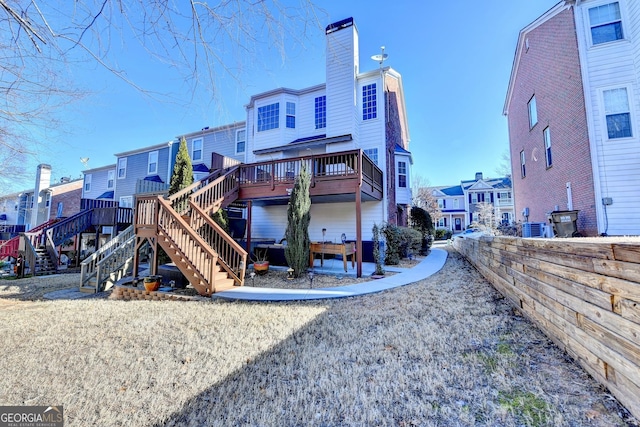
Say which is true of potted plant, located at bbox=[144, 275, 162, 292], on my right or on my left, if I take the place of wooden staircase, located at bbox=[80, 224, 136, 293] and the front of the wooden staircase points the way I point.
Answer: on my left

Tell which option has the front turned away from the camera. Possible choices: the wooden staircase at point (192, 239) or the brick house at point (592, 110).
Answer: the brick house

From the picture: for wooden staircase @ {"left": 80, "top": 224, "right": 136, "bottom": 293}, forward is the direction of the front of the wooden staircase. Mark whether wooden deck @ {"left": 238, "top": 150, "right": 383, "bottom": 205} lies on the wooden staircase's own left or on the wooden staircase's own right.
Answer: on the wooden staircase's own left

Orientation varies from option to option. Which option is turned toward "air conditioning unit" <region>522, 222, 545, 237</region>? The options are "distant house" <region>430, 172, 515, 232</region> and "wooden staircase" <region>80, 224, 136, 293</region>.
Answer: the distant house

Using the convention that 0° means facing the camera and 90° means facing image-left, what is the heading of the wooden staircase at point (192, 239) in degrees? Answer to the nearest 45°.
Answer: approximately 315°

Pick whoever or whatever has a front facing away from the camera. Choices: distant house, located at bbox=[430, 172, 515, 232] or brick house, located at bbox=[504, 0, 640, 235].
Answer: the brick house

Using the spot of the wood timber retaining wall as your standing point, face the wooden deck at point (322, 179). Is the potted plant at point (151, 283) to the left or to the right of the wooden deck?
left

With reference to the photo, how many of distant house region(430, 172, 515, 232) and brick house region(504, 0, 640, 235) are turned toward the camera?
1
